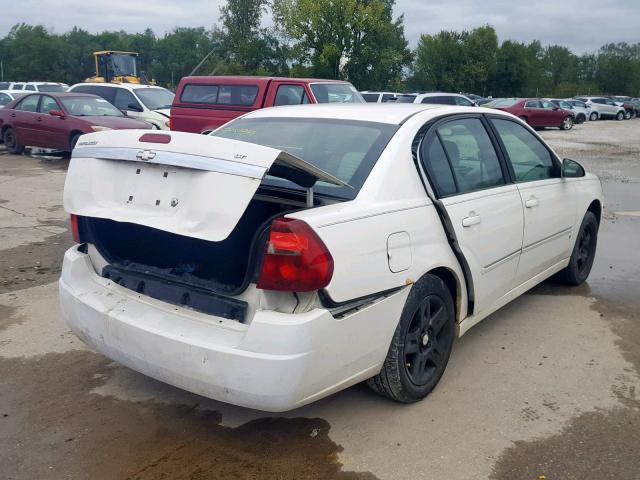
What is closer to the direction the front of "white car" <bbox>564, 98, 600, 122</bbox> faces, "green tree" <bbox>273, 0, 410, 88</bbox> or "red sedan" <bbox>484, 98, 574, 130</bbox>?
the red sedan

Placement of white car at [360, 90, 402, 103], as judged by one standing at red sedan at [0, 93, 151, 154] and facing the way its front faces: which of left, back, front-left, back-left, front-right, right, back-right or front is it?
left

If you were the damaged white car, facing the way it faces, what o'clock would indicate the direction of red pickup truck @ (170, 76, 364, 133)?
The red pickup truck is roughly at 10 o'clock from the damaged white car.

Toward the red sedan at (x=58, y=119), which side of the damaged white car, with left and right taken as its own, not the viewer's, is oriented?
left

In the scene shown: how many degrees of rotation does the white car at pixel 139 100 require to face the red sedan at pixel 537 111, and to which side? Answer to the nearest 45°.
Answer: approximately 90° to its left

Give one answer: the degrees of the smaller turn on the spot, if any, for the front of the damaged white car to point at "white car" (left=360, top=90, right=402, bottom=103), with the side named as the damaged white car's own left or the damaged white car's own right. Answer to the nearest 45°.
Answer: approximately 45° to the damaged white car's own left

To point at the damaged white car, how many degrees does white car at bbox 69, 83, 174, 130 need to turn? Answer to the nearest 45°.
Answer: approximately 45° to its right

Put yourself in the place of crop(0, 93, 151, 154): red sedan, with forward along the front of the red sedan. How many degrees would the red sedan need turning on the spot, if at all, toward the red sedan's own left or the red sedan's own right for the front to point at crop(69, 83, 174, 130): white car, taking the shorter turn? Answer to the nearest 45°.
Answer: approximately 90° to the red sedan's own left

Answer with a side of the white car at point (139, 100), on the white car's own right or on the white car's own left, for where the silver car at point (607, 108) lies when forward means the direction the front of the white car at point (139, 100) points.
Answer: on the white car's own left

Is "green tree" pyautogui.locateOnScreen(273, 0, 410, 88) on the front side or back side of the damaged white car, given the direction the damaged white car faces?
on the front side

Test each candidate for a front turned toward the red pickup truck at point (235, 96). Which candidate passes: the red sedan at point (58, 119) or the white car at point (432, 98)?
the red sedan

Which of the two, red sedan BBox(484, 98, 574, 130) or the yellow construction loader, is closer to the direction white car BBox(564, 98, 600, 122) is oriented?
the red sedan

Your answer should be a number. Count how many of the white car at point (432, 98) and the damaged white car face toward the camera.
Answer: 0

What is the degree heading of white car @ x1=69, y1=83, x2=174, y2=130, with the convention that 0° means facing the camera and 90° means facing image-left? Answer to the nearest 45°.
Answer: approximately 315°

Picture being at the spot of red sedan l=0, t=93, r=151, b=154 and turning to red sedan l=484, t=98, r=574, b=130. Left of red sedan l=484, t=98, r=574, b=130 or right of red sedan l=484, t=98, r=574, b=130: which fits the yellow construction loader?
left

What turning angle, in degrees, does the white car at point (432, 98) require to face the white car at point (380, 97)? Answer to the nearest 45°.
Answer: approximately 135° to its left

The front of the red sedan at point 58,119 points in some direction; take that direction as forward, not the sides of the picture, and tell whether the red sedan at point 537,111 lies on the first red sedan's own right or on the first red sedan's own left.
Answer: on the first red sedan's own left
